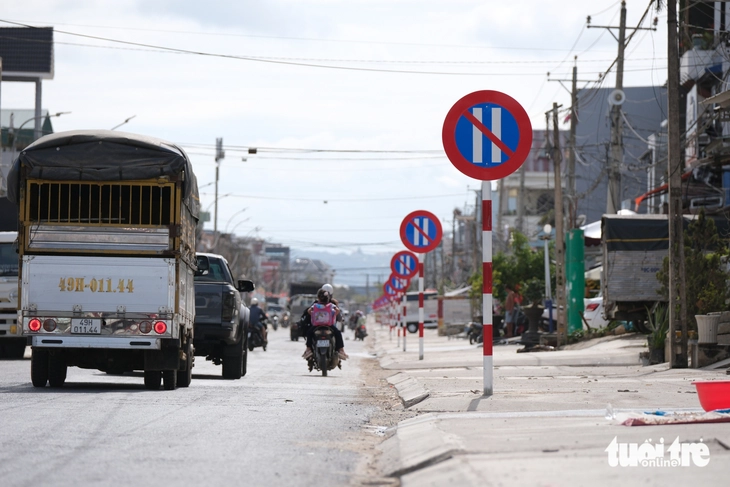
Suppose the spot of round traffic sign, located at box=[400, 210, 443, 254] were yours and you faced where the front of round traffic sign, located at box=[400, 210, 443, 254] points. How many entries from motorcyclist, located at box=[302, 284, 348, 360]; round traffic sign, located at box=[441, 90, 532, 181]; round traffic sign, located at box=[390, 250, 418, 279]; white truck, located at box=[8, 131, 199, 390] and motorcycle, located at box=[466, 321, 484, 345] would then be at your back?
2

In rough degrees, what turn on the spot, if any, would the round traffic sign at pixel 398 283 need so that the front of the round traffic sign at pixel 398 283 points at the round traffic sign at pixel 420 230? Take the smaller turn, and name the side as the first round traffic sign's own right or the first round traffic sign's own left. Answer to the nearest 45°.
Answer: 0° — it already faces it

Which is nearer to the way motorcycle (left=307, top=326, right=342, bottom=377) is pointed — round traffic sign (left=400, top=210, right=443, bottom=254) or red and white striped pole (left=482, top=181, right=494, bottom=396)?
the round traffic sign

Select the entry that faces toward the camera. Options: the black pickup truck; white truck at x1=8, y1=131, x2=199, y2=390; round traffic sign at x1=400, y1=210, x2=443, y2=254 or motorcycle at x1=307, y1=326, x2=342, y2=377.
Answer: the round traffic sign

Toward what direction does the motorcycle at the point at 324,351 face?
away from the camera

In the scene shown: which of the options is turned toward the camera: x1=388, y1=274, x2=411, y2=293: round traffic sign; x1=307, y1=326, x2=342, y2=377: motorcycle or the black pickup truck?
the round traffic sign

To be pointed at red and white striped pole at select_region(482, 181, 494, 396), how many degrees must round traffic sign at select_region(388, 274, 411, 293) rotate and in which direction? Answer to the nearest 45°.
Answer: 0° — it already faces it

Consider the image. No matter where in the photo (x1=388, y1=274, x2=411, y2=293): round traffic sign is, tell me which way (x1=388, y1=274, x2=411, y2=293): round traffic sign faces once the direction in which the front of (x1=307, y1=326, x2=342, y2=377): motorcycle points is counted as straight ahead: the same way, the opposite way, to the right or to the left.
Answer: the opposite way

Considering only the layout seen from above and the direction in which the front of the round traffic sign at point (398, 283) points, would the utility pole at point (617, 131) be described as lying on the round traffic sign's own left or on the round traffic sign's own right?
on the round traffic sign's own left

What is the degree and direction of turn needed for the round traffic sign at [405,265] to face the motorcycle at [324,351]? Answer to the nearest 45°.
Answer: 0° — it already faces it

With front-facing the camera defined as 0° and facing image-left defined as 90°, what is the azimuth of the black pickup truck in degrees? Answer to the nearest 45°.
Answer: approximately 180°

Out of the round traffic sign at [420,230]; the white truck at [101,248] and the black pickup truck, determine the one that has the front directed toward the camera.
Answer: the round traffic sign

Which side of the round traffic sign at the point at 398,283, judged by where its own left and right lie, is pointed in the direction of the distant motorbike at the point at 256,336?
right
